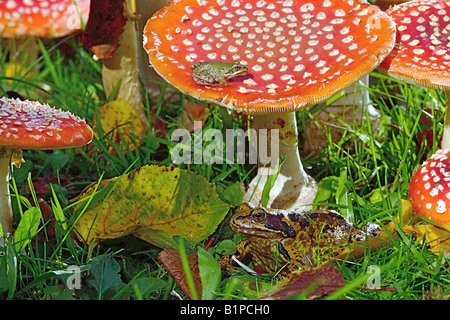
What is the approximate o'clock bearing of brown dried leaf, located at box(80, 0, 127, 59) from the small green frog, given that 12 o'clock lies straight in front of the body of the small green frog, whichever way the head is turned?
The brown dried leaf is roughly at 8 o'clock from the small green frog.

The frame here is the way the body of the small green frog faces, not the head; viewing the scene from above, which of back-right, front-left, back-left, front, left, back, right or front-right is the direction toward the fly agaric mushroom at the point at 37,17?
back-left

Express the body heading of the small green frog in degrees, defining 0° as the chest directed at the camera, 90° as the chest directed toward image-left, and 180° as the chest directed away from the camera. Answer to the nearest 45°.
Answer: approximately 270°
